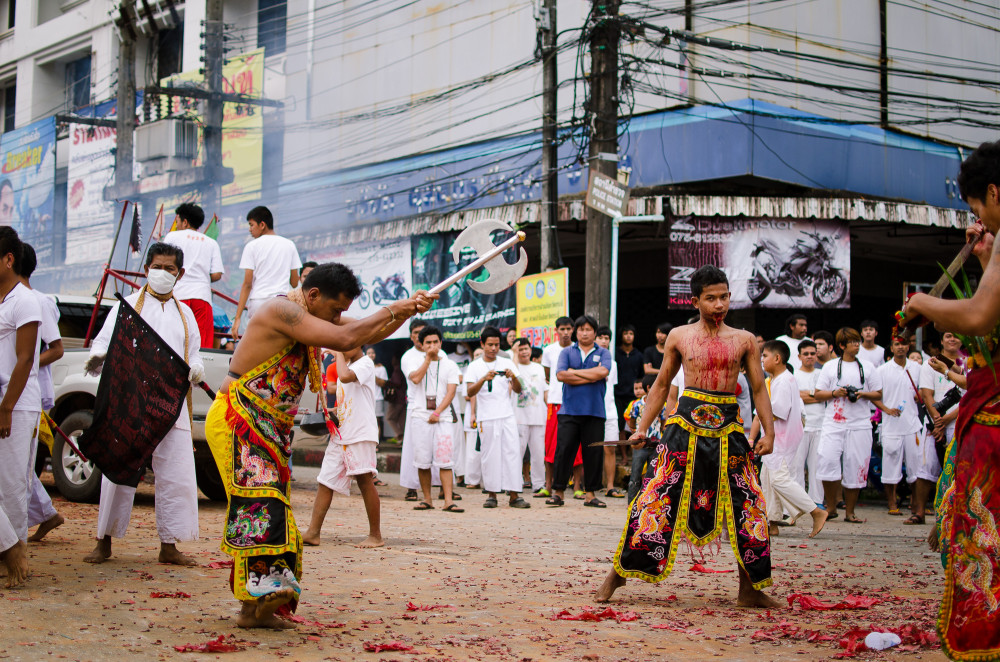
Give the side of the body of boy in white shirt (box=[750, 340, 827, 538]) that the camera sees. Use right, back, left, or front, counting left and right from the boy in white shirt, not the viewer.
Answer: left

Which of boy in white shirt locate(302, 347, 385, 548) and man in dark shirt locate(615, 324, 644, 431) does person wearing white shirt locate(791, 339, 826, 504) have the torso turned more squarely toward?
the boy in white shirt

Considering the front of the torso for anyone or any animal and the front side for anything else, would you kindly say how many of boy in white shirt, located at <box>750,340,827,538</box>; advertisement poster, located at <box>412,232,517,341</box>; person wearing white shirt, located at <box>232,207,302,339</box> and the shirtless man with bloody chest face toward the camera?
2

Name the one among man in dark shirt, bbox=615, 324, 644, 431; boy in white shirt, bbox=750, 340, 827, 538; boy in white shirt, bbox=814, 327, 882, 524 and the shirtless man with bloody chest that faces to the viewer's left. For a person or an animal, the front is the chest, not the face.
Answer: boy in white shirt, bbox=750, 340, 827, 538

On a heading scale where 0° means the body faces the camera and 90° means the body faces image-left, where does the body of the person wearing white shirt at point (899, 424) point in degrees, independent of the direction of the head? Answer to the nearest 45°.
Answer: approximately 0°

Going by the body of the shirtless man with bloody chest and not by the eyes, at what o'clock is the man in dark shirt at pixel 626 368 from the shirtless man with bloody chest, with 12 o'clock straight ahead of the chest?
The man in dark shirt is roughly at 6 o'clock from the shirtless man with bloody chest.

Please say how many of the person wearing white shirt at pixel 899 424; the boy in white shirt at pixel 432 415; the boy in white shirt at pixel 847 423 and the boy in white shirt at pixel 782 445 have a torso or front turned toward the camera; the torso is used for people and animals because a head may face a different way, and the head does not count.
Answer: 3
